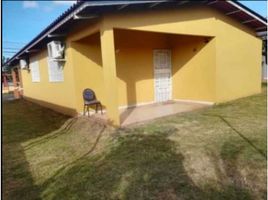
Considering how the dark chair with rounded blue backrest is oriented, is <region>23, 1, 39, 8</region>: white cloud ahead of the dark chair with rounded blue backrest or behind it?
behind
